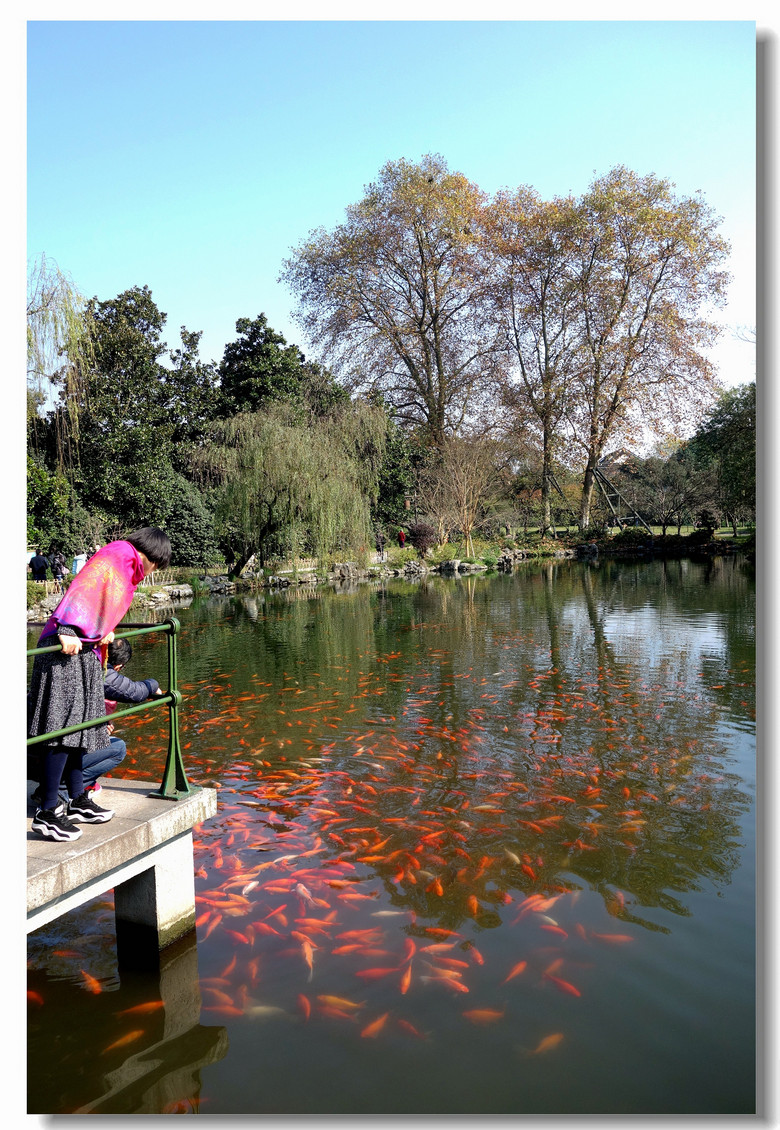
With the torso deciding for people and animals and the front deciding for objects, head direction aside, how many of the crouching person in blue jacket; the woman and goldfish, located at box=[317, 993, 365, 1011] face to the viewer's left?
1

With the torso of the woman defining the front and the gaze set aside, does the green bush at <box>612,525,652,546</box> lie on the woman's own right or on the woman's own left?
on the woman's own left

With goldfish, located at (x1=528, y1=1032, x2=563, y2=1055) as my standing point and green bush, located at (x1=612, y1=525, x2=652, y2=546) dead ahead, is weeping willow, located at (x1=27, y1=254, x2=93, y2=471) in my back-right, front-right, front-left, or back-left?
front-left

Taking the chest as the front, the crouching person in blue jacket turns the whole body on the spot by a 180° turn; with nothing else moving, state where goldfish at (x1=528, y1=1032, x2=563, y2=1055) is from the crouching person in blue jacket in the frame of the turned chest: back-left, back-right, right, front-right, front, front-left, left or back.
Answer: back-left

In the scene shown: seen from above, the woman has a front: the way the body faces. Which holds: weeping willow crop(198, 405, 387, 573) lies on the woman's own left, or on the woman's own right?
on the woman's own left

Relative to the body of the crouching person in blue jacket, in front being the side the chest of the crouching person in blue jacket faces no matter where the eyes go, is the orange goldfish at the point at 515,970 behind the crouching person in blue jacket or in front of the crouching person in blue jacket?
in front

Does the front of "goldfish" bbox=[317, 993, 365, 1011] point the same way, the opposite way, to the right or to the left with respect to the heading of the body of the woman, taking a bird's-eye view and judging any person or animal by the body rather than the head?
the opposite way

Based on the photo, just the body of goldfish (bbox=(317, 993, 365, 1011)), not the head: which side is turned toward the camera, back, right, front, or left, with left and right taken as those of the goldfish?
left

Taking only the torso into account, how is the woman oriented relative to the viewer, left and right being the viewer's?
facing to the right of the viewer

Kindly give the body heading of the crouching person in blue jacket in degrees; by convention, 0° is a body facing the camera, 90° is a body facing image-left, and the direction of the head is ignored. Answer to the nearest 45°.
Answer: approximately 270°

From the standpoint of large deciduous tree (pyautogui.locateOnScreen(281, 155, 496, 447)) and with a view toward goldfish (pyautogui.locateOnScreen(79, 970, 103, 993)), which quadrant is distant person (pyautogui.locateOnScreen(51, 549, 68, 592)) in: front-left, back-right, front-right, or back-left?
front-right

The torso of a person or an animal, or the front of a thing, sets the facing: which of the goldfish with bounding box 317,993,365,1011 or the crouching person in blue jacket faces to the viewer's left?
the goldfish

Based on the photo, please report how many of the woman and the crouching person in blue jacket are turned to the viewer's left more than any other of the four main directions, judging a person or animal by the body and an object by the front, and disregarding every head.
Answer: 0
